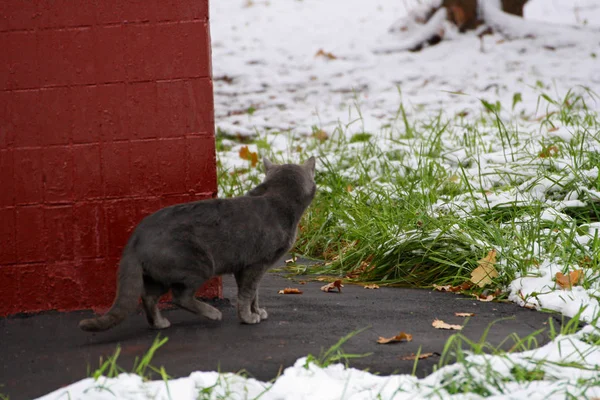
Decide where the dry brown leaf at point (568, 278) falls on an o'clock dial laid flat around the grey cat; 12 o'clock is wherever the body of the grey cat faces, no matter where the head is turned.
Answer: The dry brown leaf is roughly at 12 o'clock from the grey cat.

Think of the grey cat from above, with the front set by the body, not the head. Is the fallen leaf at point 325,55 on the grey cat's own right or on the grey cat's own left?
on the grey cat's own left

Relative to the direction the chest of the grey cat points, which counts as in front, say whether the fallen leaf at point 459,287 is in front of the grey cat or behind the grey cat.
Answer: in front

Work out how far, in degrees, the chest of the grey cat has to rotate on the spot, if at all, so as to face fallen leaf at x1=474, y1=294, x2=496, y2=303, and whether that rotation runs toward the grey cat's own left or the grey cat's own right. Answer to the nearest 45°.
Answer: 0° — it already faces it

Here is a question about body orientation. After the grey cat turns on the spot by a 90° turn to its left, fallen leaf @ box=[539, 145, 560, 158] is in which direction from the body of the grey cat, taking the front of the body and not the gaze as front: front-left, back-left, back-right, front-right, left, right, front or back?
front-right

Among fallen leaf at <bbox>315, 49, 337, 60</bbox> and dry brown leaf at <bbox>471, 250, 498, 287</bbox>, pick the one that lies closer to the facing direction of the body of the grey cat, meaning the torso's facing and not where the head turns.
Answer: the dry brown leaf

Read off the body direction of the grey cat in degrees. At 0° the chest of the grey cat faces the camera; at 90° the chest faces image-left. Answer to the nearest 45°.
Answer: approximately 270°

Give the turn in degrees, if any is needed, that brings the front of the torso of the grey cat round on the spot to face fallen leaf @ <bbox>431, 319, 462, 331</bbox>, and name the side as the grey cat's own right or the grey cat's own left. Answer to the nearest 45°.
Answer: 0° — it already faces it

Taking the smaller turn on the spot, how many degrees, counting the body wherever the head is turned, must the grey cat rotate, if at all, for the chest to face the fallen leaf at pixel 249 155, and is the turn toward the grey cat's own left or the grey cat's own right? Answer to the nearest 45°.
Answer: approximately 90° to the grey cat's own left

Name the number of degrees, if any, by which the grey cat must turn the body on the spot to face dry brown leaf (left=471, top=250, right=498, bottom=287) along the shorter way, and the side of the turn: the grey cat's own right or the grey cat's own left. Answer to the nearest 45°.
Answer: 0° — it already faces it

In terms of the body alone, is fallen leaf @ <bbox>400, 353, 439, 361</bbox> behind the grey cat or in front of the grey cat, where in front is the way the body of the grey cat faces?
in front
